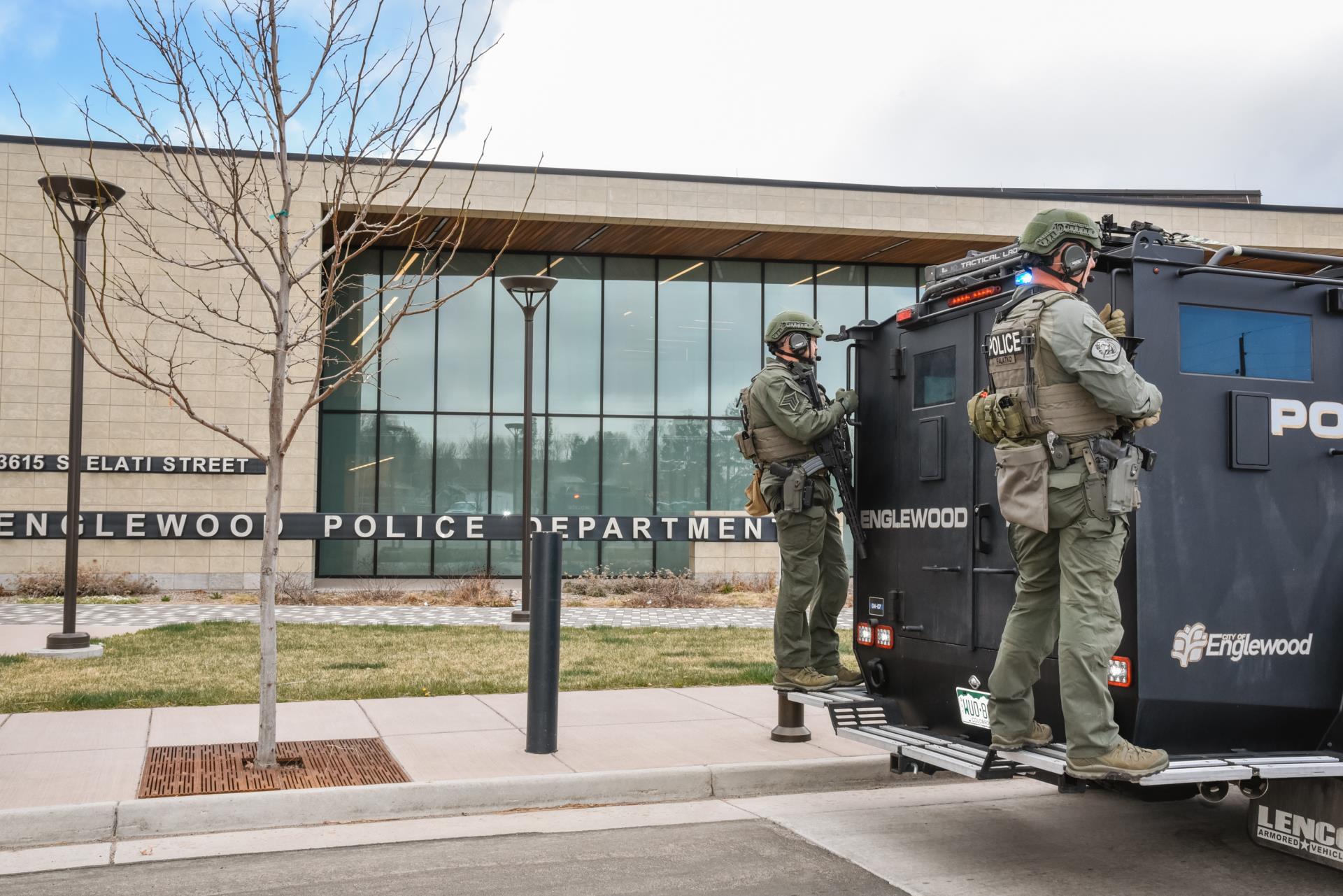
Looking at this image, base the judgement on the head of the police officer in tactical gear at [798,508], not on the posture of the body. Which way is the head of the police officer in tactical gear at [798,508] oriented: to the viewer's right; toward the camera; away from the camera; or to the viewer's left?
to the viewer's right

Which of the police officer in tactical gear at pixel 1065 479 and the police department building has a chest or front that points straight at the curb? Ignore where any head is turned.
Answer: the police department building

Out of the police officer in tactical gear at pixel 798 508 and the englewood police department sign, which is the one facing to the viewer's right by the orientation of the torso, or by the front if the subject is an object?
the police officer in tactical gear

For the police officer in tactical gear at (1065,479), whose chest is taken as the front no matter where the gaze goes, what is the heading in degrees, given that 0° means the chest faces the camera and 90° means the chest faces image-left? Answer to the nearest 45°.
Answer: approximately 225°

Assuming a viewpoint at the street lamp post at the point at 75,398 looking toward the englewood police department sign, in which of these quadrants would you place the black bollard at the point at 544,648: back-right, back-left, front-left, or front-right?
back-right

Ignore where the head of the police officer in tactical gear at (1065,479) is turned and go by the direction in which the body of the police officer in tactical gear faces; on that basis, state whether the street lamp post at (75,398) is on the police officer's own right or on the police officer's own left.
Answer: on the police officer's own left

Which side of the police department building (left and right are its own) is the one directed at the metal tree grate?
front

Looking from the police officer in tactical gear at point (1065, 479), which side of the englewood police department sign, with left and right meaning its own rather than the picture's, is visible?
front

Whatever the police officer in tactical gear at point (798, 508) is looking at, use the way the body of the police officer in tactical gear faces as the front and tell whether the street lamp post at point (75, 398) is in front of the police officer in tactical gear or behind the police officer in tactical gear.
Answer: behind

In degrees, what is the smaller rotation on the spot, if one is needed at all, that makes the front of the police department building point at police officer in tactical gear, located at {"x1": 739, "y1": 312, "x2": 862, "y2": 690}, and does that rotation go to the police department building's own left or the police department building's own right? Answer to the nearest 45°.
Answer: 0° — it already faces them

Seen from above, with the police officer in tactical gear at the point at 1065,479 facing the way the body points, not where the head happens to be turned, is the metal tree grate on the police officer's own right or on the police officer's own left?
on the police officer's own left

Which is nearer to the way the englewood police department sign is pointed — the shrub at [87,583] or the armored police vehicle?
the armored police vehicle

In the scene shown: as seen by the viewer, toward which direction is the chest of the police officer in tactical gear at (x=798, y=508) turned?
to the viewer's right

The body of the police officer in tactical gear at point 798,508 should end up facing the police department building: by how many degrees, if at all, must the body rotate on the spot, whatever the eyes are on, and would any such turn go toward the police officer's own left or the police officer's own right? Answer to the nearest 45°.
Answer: approximately 90° to the police officer's own left

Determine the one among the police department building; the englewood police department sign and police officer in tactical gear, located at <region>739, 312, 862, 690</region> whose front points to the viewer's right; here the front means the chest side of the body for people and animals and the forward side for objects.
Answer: the police officer in tactical gear

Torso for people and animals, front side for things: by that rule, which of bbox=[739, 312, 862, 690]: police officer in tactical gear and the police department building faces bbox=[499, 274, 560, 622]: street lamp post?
the police department building

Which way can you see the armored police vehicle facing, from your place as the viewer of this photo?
facing away from the viewer and to the right of the viewer

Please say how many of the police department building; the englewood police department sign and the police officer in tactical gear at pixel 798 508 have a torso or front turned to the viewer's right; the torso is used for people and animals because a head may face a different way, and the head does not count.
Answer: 1

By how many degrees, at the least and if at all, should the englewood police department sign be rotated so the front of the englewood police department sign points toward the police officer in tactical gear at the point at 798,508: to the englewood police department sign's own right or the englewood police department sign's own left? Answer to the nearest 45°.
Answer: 0° — it already faces them
